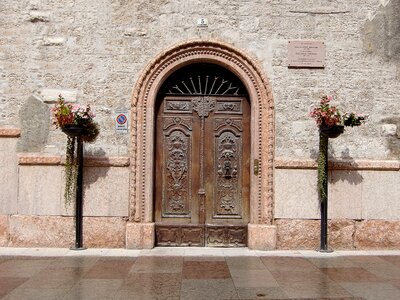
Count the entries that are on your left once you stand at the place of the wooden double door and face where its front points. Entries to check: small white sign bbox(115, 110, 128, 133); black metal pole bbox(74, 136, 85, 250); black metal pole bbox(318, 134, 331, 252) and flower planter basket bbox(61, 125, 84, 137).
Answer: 1

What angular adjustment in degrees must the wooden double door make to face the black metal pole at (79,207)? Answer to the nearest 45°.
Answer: approximately 90° to its right

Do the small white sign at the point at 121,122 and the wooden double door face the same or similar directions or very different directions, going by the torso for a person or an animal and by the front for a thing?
same or similar directions

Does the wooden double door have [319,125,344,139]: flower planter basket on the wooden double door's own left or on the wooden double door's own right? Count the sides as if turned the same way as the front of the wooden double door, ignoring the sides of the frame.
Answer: on the wooden double door's own left

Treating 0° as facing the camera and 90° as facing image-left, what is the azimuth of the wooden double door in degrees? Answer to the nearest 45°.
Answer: approximately 0°

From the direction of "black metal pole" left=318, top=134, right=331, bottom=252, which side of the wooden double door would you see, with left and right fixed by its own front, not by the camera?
left

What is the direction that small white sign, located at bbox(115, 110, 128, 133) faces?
toward the camera

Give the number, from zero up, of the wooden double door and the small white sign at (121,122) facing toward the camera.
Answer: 2

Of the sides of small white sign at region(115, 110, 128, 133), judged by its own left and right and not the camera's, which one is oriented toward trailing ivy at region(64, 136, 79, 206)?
right

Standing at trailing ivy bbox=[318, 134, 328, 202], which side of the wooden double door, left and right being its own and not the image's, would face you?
left

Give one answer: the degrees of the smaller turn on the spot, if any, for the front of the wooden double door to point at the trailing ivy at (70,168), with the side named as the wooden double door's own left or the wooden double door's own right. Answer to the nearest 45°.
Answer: approximately 90° to the wooden double door's own right

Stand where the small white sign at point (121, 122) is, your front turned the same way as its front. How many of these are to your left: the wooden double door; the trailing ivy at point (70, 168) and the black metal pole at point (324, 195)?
2
